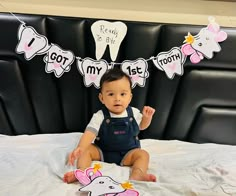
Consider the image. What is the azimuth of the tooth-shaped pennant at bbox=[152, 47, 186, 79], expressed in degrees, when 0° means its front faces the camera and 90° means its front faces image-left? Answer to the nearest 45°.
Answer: approximately 0°

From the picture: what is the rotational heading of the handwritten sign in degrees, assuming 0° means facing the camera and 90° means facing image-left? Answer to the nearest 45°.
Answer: approximately 0°
